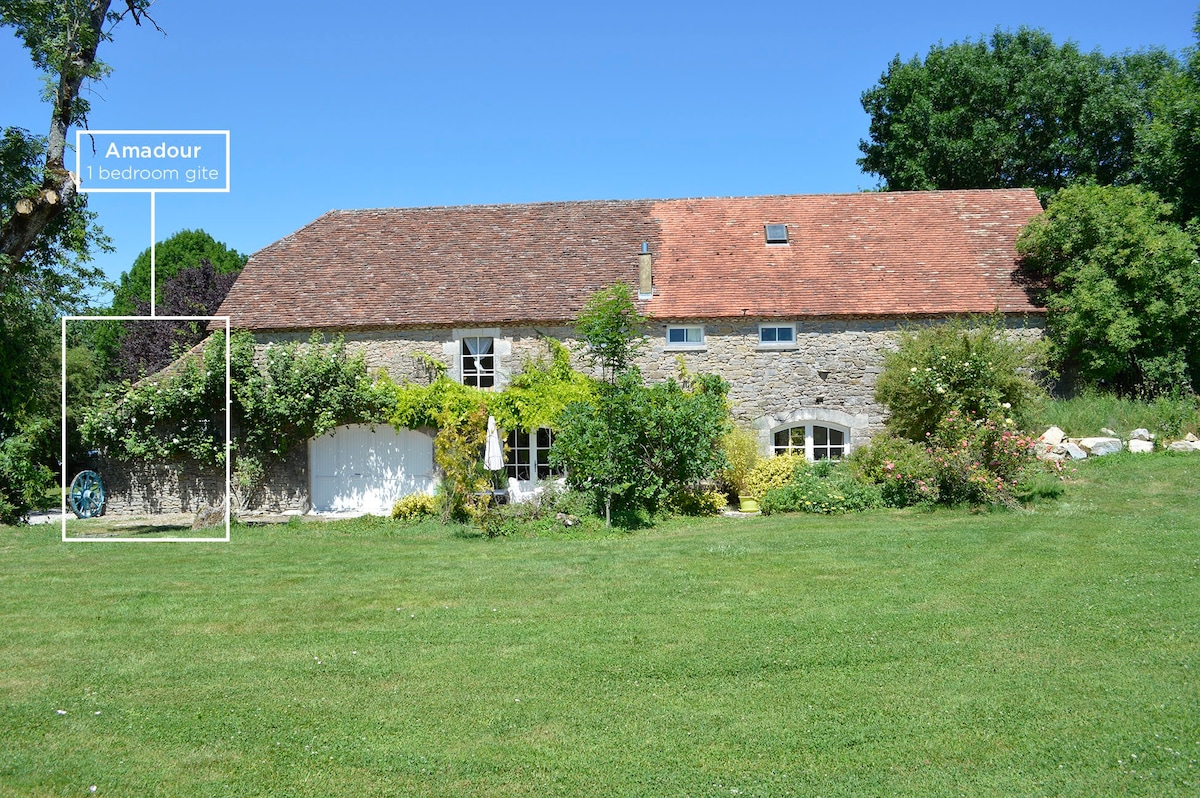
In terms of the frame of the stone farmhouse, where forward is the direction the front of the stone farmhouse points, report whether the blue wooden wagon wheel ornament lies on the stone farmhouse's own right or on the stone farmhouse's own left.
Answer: on the stone farmhouse's own right

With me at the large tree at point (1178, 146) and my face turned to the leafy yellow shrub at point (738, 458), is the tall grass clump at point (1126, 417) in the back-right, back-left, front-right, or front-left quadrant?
front-left

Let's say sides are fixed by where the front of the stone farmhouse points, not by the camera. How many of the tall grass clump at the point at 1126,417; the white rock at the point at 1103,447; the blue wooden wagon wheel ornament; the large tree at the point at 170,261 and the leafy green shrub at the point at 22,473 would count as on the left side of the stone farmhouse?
2

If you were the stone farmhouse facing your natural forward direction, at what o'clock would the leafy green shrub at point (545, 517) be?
The leafy green shrub is roughly at 1 o'clock from the stone farmhouse.

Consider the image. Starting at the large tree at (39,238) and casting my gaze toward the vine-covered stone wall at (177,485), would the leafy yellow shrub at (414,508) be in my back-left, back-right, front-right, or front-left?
front-right

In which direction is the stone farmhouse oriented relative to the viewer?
toward the camera

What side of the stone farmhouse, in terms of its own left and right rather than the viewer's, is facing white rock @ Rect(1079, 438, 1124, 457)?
left

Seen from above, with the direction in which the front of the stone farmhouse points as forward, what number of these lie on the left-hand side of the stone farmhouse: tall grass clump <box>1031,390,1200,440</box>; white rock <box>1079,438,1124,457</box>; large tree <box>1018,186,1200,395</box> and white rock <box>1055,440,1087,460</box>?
4

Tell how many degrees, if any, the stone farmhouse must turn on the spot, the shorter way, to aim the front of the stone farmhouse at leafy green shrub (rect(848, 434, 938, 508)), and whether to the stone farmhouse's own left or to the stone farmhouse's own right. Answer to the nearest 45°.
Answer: approximately 45° to the stone farmhouse's own left

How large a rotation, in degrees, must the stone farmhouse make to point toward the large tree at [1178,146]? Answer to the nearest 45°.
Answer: approximately 90° to its left

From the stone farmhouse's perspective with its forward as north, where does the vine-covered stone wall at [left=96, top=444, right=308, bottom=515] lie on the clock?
The vine-covered stone wall is roughly at 3 o'clock from the stone farmhouse.

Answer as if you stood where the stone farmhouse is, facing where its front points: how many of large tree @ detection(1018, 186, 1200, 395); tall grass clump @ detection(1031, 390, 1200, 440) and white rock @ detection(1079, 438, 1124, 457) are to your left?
3

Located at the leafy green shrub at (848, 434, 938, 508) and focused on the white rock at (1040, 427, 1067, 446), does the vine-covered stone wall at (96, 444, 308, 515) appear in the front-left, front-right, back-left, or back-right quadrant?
back-left

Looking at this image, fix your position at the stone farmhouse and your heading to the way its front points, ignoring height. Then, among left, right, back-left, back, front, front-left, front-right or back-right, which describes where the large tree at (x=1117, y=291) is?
left

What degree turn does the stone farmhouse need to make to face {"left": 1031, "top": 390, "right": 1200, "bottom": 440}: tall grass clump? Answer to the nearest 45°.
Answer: approximately 90° to its left
